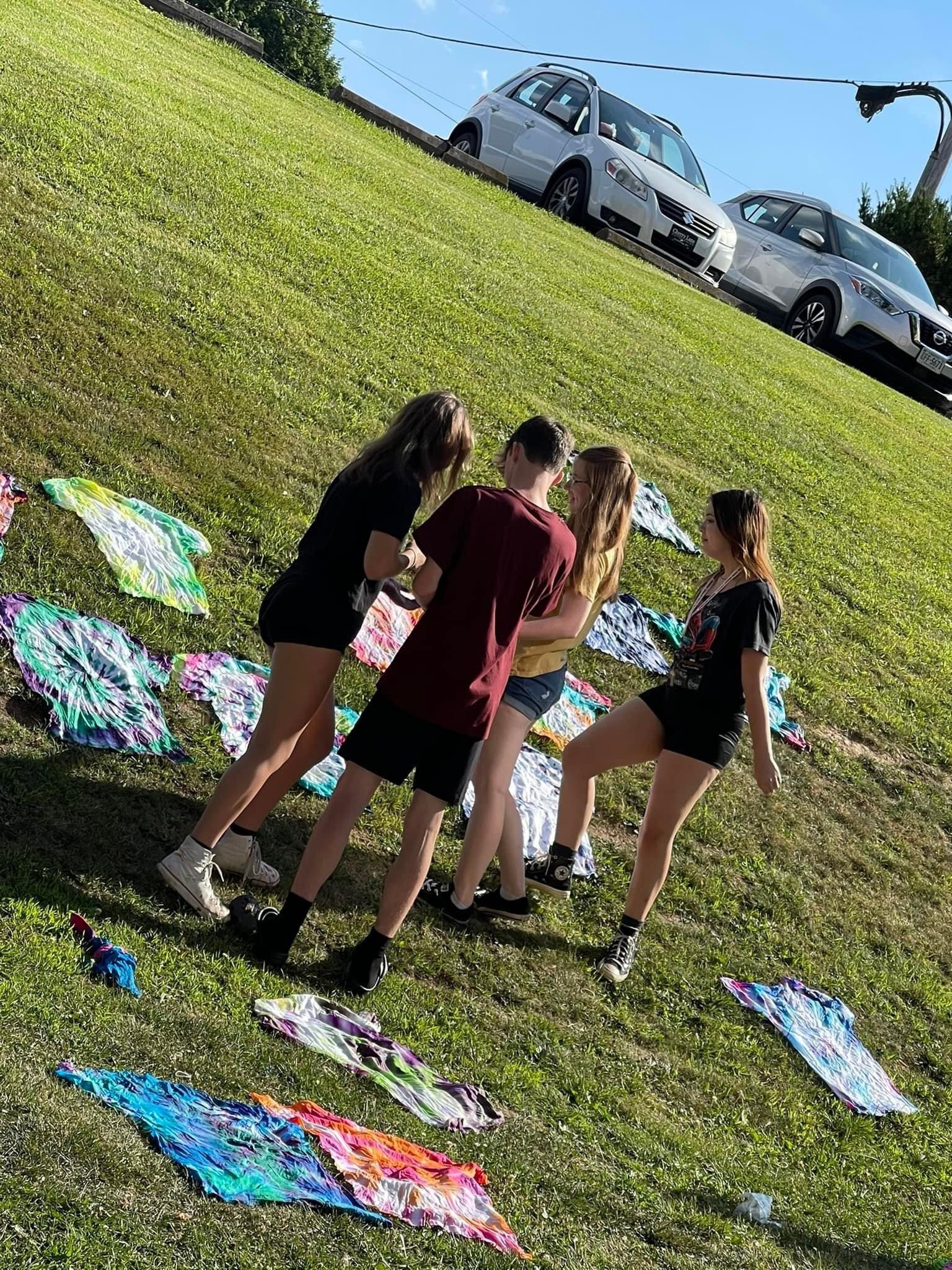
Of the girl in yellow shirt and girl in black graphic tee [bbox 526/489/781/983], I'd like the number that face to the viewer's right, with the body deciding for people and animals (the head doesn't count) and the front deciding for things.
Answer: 0

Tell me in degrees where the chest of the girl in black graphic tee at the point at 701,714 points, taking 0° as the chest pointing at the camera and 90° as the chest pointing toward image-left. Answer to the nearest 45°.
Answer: approximately 45°

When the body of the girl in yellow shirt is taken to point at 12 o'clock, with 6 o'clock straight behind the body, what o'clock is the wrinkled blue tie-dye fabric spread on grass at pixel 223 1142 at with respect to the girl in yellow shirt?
The wrinkled blue tie-dye fabric spread on grass is roughly at 9 o'clock from the girl in yellow shirt.

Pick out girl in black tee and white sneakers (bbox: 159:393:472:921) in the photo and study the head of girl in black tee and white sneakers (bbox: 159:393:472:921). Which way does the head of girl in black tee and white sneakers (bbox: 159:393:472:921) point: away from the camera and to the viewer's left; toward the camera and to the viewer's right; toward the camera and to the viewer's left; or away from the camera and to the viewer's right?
away from the camera and to the viewer's right

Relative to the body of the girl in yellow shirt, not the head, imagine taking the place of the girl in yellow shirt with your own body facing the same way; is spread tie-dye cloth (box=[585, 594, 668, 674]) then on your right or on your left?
on your right

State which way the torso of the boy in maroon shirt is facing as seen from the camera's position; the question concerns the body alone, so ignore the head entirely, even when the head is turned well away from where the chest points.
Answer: away from the camera

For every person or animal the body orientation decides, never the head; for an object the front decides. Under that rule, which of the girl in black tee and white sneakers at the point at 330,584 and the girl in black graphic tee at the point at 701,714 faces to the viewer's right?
the girl in black tee and white sneakers at the point at 330,584

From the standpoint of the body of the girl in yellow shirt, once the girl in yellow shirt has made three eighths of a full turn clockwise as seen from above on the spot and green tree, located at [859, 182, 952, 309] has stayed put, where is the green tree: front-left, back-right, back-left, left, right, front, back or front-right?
front-left

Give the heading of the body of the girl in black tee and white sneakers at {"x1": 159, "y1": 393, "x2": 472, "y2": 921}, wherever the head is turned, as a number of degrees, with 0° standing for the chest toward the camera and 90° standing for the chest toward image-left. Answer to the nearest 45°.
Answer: approximately 270°

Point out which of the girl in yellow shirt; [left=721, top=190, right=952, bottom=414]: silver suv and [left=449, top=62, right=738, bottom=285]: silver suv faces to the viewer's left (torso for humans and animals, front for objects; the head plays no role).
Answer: the girl in yellow shirt

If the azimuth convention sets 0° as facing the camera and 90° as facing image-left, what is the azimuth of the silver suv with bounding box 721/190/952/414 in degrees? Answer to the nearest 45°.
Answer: approximately 315°

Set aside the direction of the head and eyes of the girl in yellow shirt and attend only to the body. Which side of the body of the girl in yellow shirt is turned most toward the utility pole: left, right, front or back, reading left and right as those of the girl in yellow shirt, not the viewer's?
right

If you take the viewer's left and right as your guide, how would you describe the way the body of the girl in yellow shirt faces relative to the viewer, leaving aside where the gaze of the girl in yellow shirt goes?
facing to the left of the viewer

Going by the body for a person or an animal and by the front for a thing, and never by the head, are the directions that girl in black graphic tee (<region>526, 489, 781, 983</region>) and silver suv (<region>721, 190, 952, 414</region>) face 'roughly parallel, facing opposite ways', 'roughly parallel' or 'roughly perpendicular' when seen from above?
roughly perpendicular
